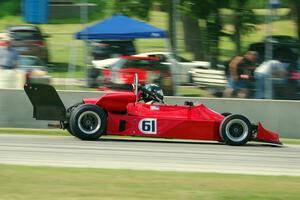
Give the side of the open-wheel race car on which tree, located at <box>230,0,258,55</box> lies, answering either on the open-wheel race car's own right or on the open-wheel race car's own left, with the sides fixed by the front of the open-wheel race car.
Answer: on the open-wheel race car's own left

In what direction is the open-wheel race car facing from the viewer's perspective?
to the viewer's right
